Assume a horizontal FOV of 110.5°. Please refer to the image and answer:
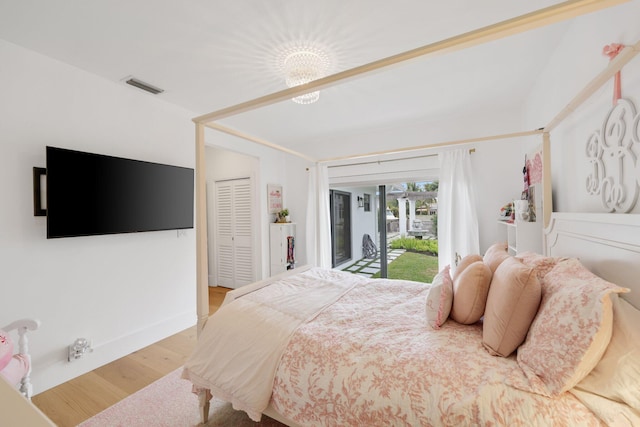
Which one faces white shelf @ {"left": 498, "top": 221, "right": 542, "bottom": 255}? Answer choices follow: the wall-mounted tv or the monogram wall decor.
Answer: the wall-mounted tv

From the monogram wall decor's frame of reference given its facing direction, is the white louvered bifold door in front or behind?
in front

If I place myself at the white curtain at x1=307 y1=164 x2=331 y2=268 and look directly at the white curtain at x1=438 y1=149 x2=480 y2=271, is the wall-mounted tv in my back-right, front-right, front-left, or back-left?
back-right

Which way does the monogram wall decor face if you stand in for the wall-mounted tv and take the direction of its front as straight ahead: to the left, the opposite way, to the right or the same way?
the opposite way

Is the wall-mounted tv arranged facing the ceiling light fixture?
yes

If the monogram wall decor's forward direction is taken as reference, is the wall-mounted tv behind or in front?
in front

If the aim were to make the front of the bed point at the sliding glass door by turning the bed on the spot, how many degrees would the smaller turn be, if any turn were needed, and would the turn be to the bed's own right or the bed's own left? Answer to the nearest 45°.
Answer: approximately 45° to the bed's own right

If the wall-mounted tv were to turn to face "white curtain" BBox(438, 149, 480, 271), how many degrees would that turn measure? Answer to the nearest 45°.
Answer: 0° — it already faces it

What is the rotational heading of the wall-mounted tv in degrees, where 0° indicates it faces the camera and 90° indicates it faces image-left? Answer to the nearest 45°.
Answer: approximately 315°

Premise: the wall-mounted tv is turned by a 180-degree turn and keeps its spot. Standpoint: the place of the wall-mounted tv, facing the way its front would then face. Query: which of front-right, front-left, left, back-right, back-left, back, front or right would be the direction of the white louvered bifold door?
right

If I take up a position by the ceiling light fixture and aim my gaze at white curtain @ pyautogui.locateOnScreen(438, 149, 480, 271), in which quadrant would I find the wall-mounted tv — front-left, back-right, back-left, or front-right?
back-left

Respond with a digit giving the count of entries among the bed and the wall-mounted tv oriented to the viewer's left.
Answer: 1

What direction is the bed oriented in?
to the viewer's left

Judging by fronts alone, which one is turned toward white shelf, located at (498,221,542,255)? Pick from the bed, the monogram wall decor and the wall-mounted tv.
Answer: the wall-mounted tv

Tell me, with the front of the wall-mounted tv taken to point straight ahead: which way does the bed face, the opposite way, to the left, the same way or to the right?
the opposite way

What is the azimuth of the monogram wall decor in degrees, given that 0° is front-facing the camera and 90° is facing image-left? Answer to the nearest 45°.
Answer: approximately 45°
